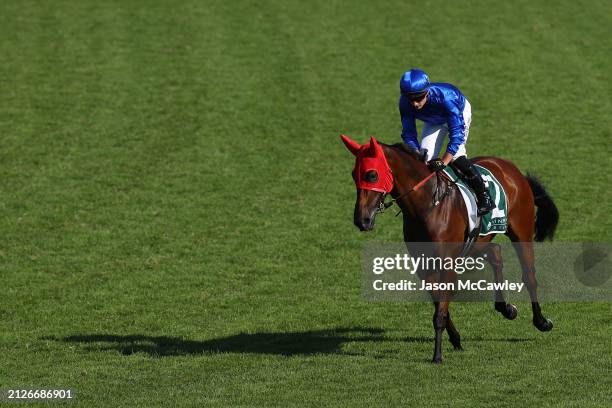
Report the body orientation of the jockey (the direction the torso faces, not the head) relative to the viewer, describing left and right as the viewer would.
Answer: facing the viewer and to the left of the viewer
